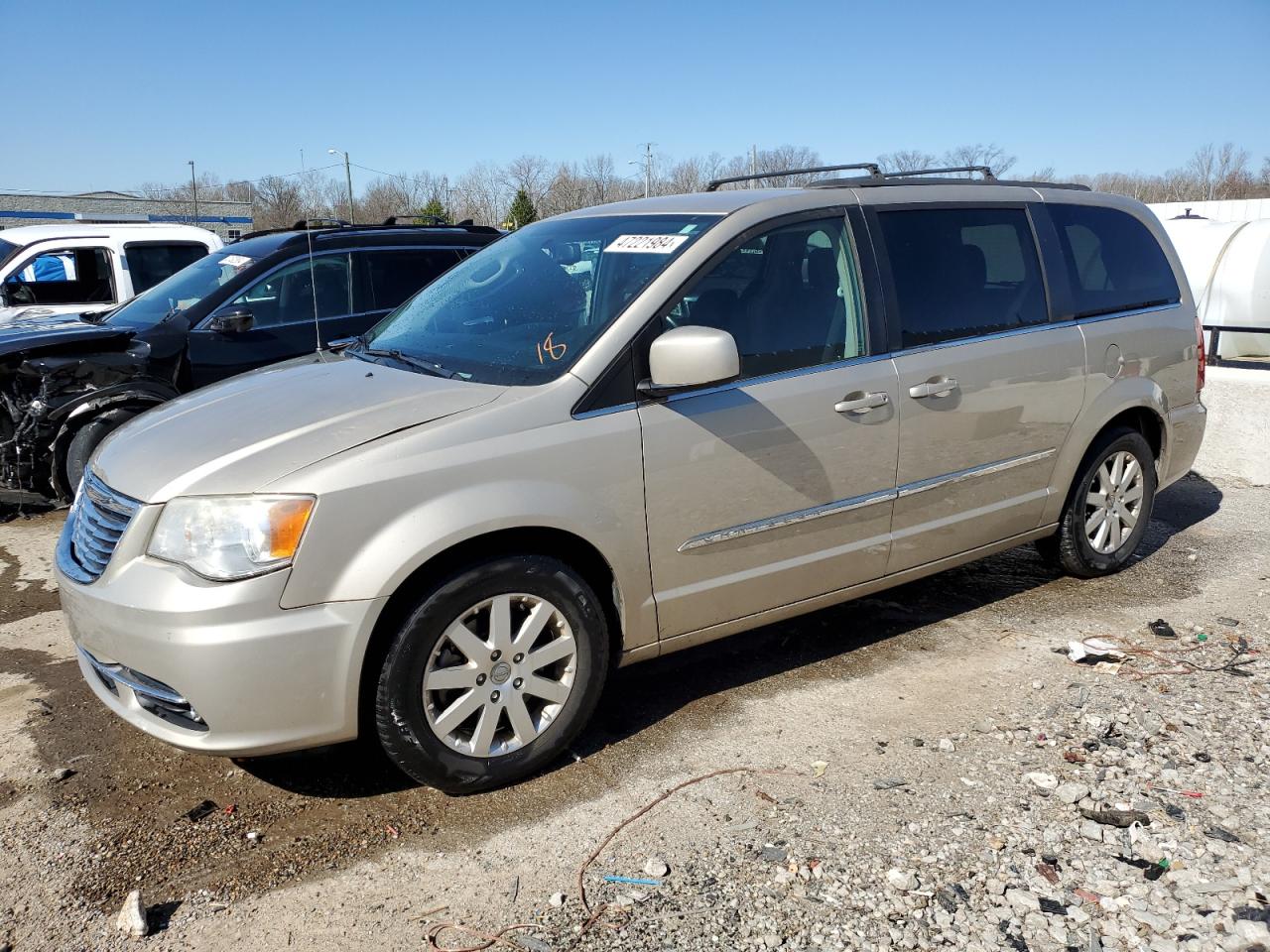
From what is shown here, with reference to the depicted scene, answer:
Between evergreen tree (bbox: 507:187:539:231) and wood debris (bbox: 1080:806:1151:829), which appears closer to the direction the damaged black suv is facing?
the wood debris

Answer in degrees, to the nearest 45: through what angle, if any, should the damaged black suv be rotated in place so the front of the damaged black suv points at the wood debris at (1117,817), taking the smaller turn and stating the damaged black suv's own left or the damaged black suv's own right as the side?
approximately 90° to the damaged black suv's own left

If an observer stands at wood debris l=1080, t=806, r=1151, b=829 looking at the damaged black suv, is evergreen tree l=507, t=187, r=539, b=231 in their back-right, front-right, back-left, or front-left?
front-right

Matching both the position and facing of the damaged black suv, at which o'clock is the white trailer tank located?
The white trailer tank is roughly at 7 o'clock from the damaged black suv.

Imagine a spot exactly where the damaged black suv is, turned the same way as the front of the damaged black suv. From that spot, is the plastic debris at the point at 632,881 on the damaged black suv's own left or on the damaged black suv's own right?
on the damaged black suv's own left

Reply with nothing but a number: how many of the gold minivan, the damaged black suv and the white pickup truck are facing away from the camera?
0

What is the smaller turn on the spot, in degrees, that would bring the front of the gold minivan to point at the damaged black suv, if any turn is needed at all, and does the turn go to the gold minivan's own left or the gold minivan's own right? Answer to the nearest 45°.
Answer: approximately 90° to the gold minivan's own right

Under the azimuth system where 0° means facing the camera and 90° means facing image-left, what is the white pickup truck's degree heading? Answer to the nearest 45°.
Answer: approximately 90°

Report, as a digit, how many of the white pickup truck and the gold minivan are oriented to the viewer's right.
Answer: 0

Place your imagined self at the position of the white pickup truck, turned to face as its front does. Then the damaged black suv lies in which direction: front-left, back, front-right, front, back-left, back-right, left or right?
left

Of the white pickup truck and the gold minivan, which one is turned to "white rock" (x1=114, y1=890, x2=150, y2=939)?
the gold minivan

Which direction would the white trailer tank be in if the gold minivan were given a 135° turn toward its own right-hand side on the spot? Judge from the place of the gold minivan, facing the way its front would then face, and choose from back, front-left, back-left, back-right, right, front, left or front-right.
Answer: front-right

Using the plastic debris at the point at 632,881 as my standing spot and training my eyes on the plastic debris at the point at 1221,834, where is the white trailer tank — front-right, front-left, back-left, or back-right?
front-left
